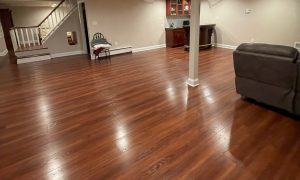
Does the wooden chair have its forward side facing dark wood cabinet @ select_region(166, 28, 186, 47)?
no

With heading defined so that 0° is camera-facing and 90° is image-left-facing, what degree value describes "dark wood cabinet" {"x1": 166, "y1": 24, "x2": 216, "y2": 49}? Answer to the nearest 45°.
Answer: approximately 0°

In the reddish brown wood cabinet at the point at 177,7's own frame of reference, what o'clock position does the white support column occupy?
The white support column is roughly at 12 o'clock from the reddish brown wood cabinet.

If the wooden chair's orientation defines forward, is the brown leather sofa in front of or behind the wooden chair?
in front

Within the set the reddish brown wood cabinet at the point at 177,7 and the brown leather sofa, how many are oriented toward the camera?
1

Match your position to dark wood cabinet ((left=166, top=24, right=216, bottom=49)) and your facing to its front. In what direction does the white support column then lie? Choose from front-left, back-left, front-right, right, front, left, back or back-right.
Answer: front

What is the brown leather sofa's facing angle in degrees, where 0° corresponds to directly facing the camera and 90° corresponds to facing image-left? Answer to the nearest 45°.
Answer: approximately 225°

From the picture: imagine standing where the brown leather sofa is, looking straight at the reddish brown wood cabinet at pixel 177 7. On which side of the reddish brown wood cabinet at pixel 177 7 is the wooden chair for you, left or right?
left

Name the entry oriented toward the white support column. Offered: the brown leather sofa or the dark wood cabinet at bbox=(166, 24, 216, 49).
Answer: the dark wood cabinet

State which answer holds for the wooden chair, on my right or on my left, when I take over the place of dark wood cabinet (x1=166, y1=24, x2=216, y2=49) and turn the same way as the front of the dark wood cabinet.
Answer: on my right

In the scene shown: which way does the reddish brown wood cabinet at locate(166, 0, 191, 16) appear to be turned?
toward the camera

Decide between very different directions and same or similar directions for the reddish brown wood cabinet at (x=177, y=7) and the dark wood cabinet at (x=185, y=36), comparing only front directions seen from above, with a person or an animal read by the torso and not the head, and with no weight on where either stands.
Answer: same or similar directions

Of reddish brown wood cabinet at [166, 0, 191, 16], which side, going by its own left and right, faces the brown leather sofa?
front

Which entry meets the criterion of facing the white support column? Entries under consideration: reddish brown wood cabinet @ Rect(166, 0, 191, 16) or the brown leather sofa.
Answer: the reddish brown wood cabinet

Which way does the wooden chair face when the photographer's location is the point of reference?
facing the viewer and to the right of the viewer

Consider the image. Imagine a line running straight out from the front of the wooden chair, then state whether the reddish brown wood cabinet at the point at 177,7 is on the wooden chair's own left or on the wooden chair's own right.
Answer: on the wooden chair's own left
